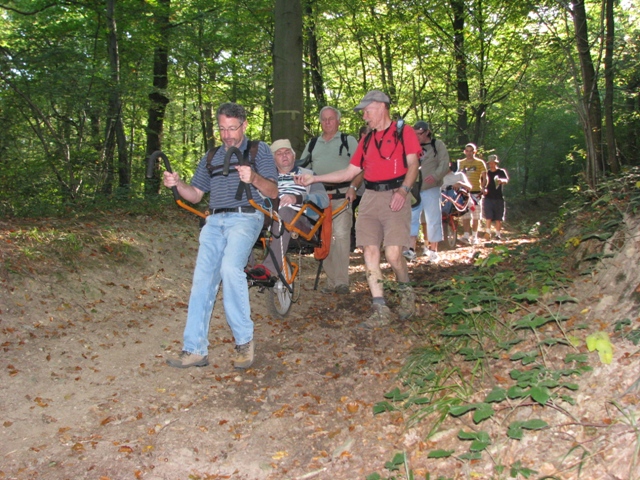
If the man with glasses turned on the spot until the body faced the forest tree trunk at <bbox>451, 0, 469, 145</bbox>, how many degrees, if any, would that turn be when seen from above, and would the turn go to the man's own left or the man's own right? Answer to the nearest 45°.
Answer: approximately 180°

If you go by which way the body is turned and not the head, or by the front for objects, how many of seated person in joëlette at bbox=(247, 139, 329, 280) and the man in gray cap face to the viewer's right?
0

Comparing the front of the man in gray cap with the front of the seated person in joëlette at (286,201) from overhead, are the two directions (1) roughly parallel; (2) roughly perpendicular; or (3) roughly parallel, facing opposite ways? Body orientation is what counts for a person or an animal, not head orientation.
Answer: roughly parallel

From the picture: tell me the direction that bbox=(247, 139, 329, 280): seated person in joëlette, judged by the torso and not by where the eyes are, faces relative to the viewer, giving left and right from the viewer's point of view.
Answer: facing the viewer and to the left of the viewer

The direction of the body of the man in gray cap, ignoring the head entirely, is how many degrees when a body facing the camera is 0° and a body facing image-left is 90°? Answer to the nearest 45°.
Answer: approximately 45°

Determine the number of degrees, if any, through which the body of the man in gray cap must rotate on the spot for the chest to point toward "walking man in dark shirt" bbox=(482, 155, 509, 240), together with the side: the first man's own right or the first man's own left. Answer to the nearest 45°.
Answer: approximately 135° to the first man's own right

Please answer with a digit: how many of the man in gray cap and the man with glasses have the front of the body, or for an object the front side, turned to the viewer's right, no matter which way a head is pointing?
0

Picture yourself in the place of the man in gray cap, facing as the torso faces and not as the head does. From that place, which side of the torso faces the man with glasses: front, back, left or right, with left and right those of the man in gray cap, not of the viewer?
front

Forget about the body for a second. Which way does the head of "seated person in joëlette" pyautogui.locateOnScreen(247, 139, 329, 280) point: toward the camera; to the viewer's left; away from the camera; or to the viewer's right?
toward the camera

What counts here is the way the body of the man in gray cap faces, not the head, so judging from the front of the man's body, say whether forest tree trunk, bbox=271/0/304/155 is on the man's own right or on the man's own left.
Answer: on the man's own right

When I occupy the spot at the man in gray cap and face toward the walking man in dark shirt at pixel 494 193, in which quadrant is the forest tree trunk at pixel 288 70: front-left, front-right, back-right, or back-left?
front-left

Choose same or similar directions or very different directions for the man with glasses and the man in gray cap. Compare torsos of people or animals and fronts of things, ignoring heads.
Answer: same or similar directions

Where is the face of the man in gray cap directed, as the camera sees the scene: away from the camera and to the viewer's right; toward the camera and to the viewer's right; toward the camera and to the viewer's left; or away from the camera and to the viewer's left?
toward the camera and to the viewer's left

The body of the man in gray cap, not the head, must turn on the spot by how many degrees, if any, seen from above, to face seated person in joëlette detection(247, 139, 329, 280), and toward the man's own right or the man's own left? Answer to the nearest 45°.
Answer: approximately 90° to the man's own right

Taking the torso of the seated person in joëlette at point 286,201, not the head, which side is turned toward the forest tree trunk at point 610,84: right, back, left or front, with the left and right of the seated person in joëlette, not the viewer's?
back

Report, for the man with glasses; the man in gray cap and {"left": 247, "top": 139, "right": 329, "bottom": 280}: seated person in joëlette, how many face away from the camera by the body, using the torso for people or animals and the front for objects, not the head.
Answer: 0
